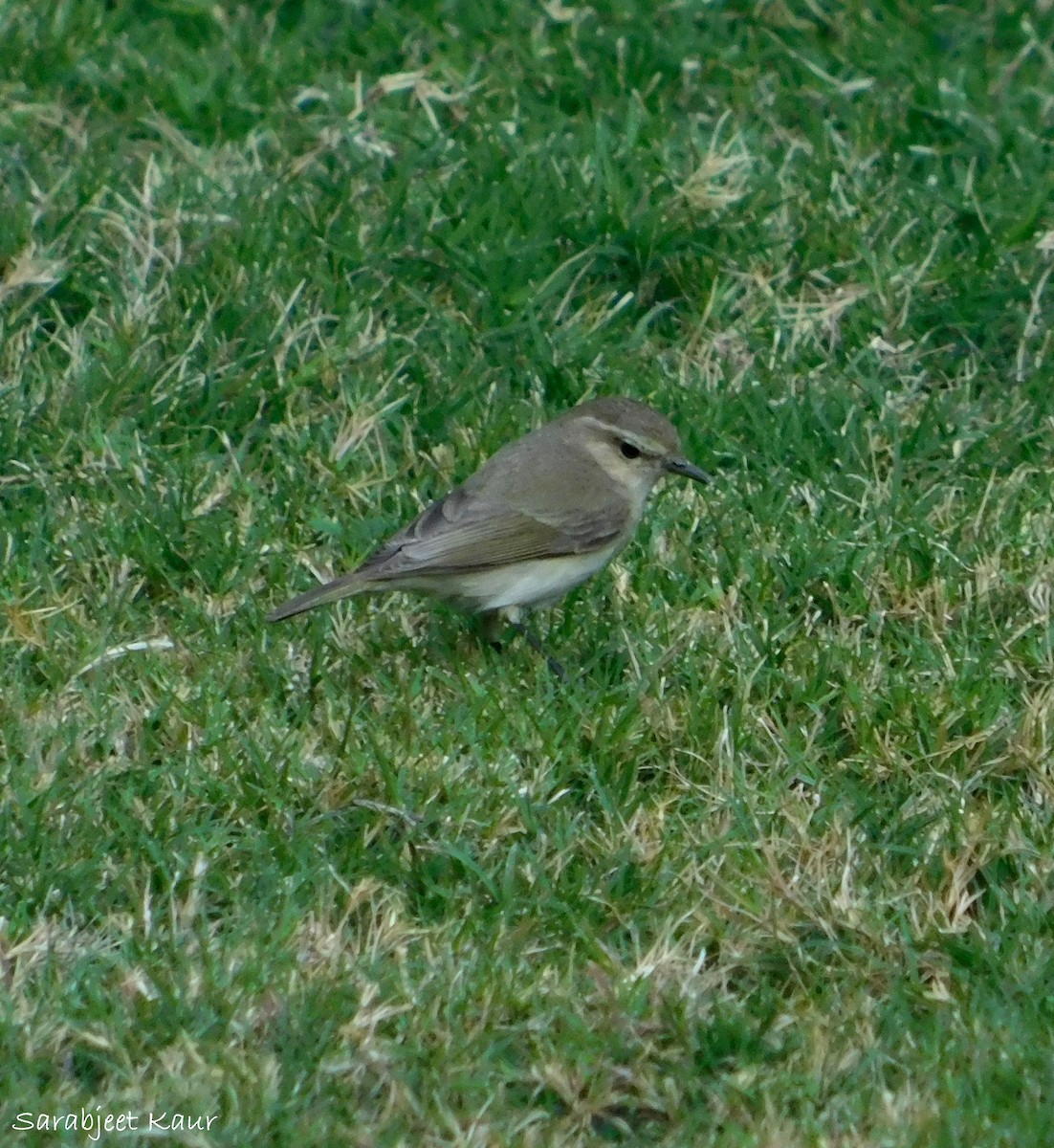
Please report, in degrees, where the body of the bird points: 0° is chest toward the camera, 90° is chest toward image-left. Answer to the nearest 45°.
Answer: approximately 270°
